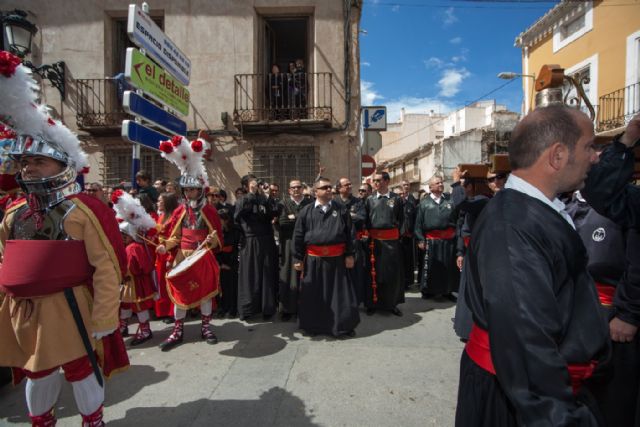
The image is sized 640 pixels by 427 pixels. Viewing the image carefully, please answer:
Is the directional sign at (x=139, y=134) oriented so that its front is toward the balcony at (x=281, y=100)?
no

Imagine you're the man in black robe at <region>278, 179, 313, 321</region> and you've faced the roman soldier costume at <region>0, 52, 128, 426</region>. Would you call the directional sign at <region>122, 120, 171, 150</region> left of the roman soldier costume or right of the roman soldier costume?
right

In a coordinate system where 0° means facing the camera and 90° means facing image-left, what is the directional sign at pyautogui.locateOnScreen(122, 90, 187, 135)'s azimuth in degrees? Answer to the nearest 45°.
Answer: approximately 315°

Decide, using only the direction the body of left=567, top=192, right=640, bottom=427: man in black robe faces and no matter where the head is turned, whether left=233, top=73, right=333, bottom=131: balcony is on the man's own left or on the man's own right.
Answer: on the man's own right

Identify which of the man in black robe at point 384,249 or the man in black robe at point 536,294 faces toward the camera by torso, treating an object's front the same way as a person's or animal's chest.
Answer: the man in black robe at point 384,249

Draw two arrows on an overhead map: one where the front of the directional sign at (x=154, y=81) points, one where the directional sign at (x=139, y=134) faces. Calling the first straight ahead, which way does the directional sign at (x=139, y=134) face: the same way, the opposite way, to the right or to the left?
the same way

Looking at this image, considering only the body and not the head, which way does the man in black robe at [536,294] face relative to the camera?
to the viewer's right

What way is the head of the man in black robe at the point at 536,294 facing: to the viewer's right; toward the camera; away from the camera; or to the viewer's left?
to the viewer's right

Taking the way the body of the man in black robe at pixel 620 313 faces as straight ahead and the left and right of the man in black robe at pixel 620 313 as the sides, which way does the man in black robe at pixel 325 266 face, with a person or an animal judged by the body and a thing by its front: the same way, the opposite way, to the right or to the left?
the same way

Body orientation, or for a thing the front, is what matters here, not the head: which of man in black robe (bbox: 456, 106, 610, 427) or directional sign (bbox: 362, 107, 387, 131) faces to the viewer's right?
the man in black robe

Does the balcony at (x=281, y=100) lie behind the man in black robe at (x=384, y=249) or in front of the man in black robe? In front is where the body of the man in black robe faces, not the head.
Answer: behind

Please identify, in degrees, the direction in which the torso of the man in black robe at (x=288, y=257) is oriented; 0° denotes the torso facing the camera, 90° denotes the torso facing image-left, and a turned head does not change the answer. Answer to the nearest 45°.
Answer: approximately 0°

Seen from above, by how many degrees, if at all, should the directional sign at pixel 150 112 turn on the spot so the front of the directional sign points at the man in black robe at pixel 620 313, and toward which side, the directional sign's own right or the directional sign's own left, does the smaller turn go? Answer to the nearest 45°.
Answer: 0° — it already faces them

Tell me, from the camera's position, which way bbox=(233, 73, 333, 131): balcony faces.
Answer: facing the viewer

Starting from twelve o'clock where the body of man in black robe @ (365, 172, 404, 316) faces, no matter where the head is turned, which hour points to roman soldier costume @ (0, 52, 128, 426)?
The roman soldier costume is roughly at 1 o'clock from the man in black robe.

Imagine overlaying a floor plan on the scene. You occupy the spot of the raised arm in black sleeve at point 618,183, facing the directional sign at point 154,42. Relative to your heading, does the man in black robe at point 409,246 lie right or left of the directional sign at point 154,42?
right
